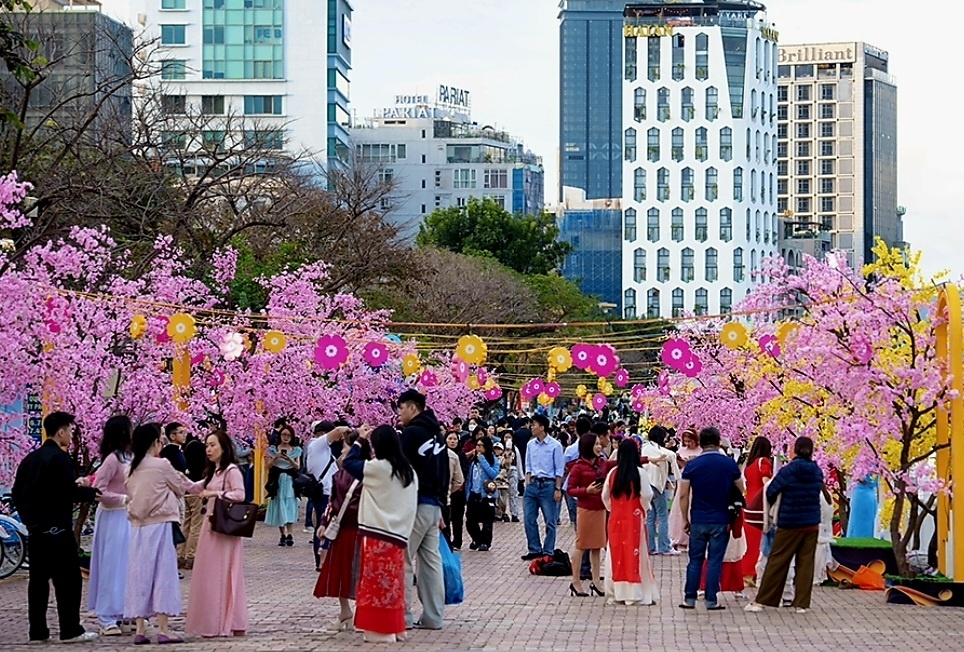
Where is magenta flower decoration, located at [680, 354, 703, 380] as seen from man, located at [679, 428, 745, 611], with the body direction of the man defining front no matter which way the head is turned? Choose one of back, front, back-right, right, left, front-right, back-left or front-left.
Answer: front

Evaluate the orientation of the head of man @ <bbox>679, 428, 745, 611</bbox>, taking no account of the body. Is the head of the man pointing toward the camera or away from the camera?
away from the camera

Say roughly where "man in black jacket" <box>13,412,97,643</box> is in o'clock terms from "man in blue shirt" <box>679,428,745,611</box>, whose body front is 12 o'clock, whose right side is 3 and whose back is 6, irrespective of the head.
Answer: The man in black jacket is roughly at 8 o'clock from the man in blue shirt.

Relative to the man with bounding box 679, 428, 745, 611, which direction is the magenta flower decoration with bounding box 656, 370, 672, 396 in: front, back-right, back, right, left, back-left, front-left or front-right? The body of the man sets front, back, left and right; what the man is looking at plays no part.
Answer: front

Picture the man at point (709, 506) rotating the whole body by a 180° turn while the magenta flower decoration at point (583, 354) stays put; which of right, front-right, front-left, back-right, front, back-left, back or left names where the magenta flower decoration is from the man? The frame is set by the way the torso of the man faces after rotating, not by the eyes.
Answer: back

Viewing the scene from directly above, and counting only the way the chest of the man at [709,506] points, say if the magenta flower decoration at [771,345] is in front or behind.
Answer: in front

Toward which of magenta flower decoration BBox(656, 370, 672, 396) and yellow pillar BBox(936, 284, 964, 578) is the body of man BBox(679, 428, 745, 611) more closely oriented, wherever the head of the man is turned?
the magenta flower decoration

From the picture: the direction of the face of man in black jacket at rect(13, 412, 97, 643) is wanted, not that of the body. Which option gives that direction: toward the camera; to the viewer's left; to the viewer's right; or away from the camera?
to the viewer's right

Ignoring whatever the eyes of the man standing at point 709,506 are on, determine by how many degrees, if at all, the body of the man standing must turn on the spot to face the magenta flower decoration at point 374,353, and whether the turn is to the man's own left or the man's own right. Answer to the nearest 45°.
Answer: approximately 45° to the man's own left

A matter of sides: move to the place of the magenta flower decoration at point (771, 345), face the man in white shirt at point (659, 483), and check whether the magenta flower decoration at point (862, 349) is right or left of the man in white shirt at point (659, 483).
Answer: left

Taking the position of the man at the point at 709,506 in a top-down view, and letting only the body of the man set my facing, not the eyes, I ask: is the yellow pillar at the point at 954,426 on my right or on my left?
on my right

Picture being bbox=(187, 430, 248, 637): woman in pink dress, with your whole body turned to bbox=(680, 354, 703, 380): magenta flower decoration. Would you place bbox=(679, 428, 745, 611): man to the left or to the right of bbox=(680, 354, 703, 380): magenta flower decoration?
right

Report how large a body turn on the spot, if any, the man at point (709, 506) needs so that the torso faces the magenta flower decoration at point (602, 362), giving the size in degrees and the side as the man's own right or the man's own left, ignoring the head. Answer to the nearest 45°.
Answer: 0° — they already face it

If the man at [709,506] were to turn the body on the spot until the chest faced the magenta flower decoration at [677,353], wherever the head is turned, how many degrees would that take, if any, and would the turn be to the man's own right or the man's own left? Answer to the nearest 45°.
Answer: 0° — they already face it

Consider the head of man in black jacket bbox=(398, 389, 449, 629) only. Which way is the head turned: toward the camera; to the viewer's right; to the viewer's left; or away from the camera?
to the viewer's left

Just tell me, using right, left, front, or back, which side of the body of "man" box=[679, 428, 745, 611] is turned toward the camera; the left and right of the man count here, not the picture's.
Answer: back
